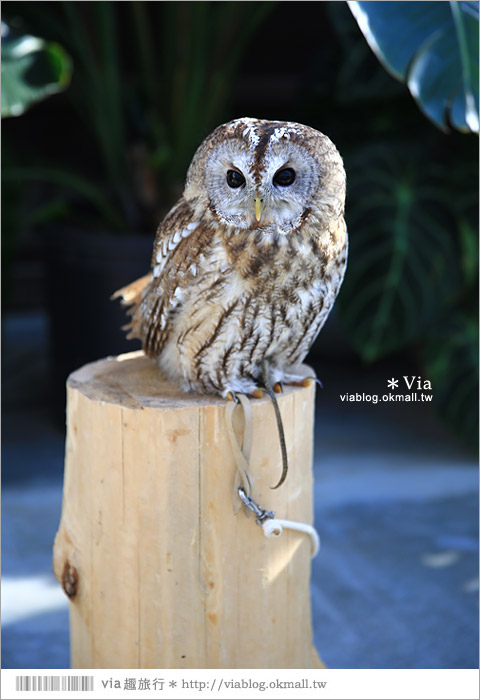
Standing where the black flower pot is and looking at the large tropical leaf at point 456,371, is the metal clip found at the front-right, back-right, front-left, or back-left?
front-right

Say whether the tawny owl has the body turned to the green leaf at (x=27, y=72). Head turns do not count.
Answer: no

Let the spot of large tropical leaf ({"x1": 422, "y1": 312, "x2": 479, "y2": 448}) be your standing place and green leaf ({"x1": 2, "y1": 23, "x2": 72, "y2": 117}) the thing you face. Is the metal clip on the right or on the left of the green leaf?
left

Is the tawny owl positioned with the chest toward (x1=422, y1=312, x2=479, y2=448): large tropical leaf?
no

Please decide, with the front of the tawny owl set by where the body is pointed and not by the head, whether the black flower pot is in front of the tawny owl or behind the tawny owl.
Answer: behind

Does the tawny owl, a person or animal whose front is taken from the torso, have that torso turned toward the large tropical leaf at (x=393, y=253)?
no

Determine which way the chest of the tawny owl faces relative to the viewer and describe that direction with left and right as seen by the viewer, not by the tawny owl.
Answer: facing the viewer and to the right of the viewer
